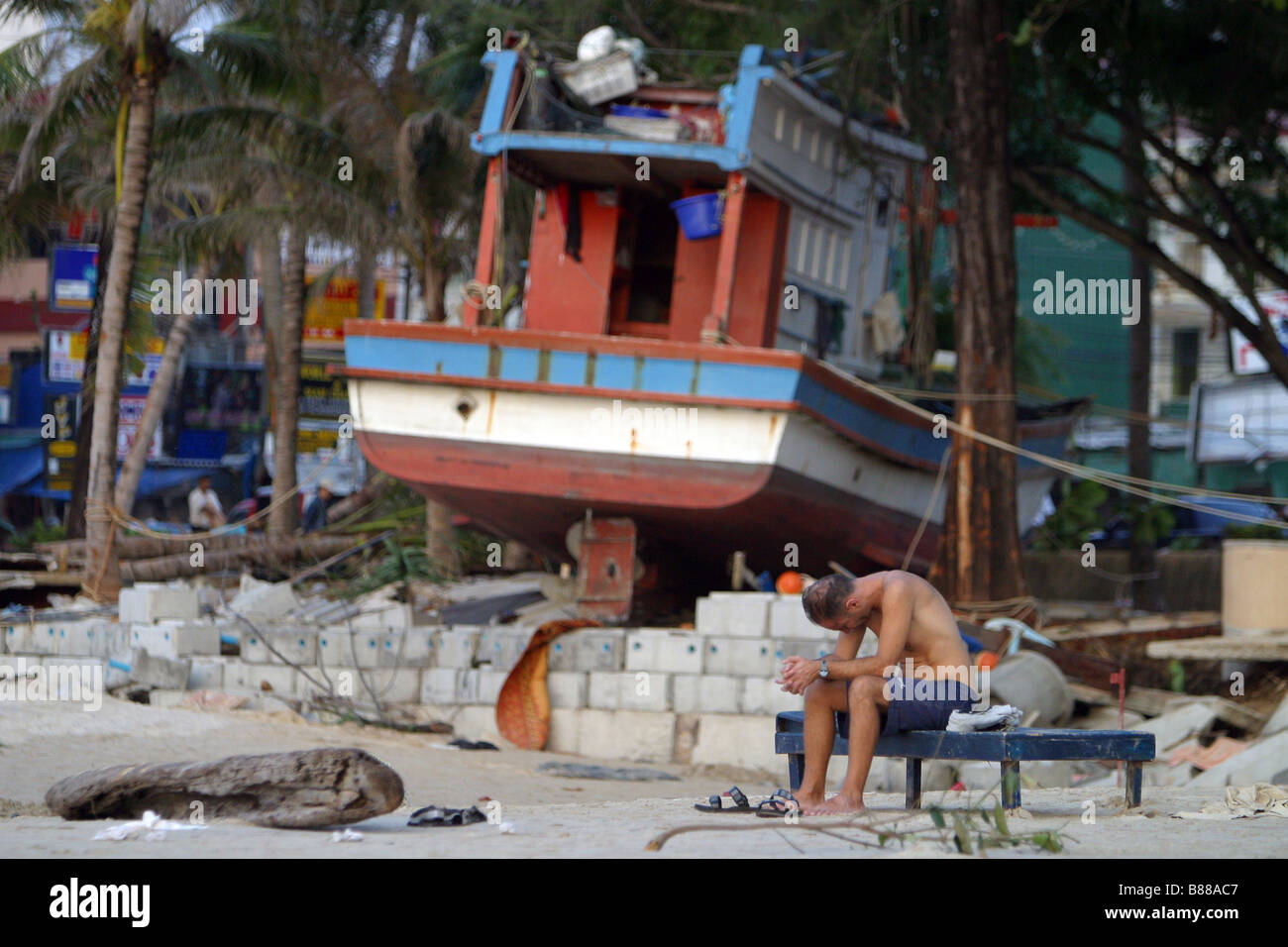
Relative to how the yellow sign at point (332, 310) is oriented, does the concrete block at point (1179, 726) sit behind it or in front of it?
in front

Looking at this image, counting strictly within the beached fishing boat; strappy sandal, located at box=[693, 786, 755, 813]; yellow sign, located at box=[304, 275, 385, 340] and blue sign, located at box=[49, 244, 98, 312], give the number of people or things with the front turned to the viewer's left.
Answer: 1

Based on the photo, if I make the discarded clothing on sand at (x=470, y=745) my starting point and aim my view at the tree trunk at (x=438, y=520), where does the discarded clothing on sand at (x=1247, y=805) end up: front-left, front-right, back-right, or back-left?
back-right

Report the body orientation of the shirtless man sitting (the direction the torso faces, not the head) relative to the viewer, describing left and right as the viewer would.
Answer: facing the viewer and to the left of the viewer

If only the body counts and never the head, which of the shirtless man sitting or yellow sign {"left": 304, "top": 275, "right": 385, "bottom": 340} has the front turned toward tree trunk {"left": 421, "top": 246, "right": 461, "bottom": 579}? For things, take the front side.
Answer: the yellow sign

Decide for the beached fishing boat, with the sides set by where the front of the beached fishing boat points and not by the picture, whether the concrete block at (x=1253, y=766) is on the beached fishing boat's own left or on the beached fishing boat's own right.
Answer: on the beached fishing boat's own right

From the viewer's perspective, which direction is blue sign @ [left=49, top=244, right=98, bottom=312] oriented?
toward the camera

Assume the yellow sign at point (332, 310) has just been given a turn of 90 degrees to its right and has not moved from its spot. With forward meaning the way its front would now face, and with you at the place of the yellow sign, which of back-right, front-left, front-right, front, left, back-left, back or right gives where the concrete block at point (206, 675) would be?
left

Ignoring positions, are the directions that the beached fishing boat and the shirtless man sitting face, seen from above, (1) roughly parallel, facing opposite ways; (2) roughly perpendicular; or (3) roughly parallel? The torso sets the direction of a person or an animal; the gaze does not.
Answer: roughly parallel, facing opposite ways

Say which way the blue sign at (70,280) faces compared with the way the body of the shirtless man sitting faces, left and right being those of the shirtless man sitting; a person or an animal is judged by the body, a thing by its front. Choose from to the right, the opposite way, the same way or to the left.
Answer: to the left

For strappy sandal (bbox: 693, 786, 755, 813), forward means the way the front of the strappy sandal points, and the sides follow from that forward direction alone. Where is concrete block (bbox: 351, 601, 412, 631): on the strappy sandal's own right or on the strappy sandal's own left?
on the strappy sandal's own right

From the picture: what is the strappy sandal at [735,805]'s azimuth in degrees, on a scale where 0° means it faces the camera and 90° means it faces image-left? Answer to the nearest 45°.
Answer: approximately 90°

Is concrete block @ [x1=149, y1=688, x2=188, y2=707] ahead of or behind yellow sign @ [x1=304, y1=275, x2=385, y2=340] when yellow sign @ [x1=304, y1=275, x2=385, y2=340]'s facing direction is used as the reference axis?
ahead

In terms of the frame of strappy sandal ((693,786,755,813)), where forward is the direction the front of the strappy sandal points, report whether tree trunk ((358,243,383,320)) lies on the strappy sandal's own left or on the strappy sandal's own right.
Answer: on the strappy sandal's own right

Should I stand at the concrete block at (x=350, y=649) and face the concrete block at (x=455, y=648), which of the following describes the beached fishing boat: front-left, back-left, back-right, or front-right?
front-left

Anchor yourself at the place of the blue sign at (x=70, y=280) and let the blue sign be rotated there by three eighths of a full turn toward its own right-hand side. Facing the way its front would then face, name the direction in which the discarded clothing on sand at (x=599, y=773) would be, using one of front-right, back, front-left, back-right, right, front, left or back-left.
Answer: back-left

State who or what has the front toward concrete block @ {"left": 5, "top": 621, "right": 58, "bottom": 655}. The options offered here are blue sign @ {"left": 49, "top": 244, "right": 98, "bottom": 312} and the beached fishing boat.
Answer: the blue sign

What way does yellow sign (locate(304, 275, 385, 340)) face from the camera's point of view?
toward the camera

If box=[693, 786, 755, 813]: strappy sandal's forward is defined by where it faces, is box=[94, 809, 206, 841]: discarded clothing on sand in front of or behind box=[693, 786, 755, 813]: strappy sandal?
in front

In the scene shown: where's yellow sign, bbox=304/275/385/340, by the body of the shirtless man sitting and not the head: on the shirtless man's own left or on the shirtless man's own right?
on the shirtless man's own right
